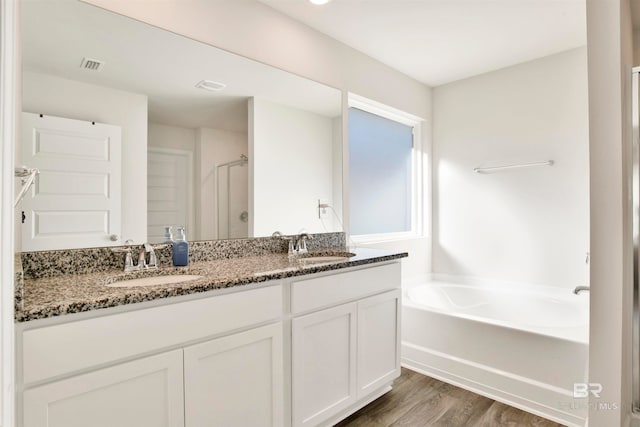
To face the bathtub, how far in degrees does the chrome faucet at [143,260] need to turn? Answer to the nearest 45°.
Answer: approximately 45° to its left

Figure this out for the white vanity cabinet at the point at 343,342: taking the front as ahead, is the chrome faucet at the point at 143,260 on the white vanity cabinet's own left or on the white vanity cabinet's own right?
on the white vanity cabinet's own right

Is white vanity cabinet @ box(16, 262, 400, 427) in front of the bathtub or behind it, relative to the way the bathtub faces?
in front

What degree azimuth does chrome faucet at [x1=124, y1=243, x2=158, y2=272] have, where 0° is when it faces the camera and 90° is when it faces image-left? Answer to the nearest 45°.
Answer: approximately 315°

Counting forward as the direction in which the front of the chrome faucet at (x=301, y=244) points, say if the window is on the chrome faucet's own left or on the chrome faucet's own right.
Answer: on the chrome faucet's own left

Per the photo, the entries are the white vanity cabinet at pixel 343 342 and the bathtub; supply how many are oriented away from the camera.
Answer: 0

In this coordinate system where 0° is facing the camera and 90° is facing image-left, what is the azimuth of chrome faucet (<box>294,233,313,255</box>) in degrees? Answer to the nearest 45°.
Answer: approximately 315°

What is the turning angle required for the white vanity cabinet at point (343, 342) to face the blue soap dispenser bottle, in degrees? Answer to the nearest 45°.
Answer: approximately 135° to its right

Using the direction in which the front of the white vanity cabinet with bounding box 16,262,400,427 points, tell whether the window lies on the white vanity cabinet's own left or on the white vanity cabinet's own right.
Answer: on the white vanity cabinet's own left
